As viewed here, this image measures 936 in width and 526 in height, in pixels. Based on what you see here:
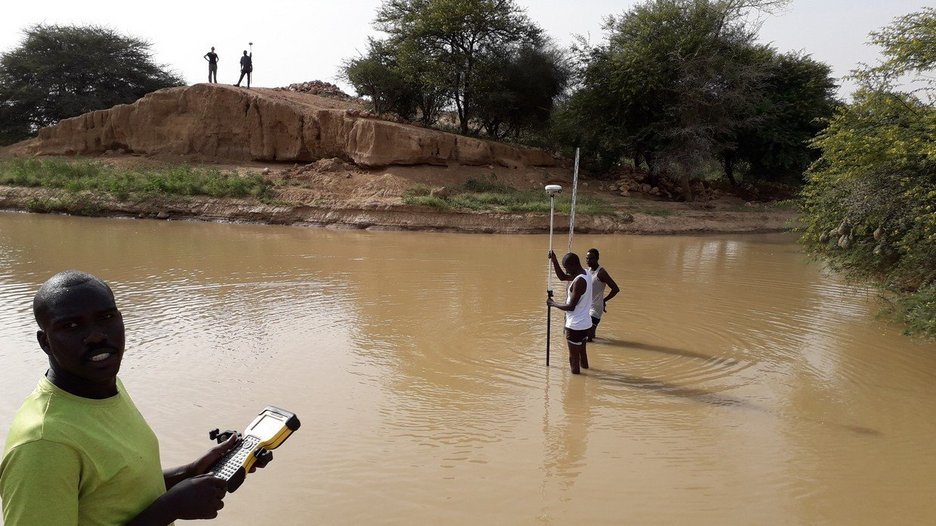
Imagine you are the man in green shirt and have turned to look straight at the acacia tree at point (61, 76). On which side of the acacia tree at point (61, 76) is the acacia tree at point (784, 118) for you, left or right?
right

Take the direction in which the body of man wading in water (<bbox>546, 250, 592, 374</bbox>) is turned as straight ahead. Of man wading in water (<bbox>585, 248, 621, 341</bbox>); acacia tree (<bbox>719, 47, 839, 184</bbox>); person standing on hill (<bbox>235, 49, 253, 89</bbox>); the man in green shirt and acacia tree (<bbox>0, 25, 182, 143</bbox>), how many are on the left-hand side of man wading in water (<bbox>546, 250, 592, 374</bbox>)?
1

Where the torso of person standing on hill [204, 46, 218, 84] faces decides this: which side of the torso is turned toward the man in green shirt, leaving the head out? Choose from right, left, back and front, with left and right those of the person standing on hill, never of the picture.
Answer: front

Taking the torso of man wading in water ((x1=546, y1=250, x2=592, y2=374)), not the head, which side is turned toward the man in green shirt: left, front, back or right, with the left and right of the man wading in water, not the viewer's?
left

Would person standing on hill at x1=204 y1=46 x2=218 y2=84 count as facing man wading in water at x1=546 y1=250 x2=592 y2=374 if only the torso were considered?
yes

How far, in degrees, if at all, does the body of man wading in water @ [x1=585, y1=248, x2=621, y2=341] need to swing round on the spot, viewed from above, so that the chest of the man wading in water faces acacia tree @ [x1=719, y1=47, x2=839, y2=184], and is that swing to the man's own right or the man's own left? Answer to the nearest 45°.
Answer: approximately 135° to the man's own right

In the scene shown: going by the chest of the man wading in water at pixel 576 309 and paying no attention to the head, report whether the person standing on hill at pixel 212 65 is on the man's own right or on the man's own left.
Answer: on the man's own right

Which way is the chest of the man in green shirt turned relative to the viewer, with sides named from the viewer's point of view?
facing the viewer and to the right of the viewer

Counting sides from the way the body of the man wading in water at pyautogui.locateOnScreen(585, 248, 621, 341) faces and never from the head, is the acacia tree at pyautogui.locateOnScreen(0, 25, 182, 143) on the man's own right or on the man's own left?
on the man's own right

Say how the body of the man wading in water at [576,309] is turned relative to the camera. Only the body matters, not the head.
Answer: to the viewer's left

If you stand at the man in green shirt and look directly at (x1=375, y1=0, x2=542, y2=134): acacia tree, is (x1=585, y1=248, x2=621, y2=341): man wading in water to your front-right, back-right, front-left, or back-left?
front-right

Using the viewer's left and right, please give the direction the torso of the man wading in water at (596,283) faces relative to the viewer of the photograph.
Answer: facing the viewer and to the left of the viewer

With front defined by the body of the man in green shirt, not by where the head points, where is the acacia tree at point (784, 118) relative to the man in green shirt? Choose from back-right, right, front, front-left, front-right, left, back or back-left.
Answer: left

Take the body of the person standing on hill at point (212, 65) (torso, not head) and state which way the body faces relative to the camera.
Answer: toward the camera

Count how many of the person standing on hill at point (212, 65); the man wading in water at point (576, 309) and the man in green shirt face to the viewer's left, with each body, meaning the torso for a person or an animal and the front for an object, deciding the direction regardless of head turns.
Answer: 1

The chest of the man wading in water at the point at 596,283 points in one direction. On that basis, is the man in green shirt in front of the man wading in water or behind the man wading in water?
in front
